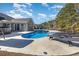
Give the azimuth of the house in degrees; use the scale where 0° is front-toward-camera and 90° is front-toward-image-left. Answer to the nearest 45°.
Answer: approximately 0°
